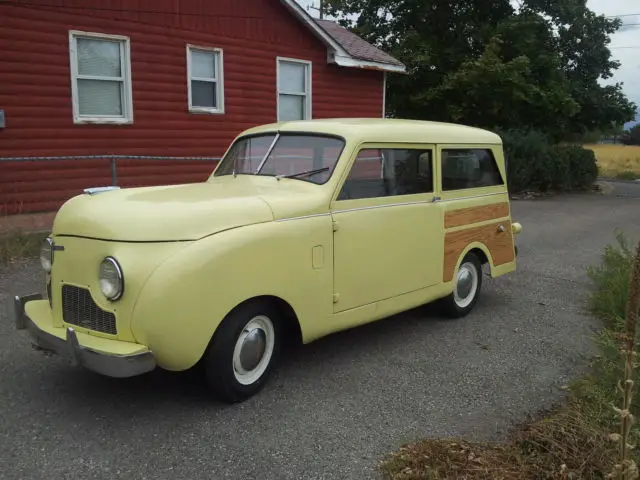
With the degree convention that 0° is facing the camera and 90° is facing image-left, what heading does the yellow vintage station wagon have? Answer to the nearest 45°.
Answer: approximately 45°

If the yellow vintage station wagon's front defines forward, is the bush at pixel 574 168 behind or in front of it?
behind

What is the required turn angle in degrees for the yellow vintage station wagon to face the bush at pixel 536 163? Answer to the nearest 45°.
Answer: approximately 180°

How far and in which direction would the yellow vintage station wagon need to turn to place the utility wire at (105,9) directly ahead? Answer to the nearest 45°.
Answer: approximately 135° to its right

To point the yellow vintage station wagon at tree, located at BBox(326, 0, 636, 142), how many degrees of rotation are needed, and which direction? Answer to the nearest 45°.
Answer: approximately 180°

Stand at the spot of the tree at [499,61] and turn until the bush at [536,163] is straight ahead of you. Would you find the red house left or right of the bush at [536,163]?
right

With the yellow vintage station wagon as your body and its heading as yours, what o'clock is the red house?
The red house is roughly at 4 o'clock from the yellow vintage station wagon.
